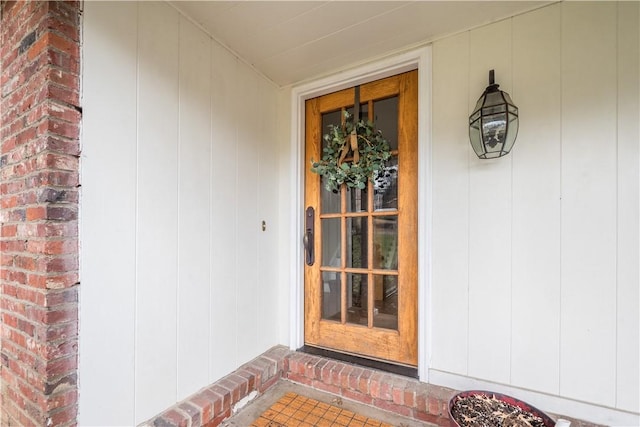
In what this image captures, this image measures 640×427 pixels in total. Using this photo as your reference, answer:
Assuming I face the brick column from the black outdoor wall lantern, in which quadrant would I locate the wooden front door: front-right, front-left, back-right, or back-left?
front-right

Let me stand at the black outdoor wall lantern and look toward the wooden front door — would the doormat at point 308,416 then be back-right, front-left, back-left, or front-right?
front-left

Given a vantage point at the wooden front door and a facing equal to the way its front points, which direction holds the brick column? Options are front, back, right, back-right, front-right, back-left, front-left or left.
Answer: front

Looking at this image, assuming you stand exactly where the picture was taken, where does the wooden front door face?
facing the viewer and to the left of the viewer

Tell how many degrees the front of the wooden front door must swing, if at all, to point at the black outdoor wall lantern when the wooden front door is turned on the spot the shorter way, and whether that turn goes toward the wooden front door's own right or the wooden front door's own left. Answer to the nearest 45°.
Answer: approximately 90° to the wooden front door's own left

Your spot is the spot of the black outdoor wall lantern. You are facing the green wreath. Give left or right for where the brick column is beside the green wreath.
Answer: left
